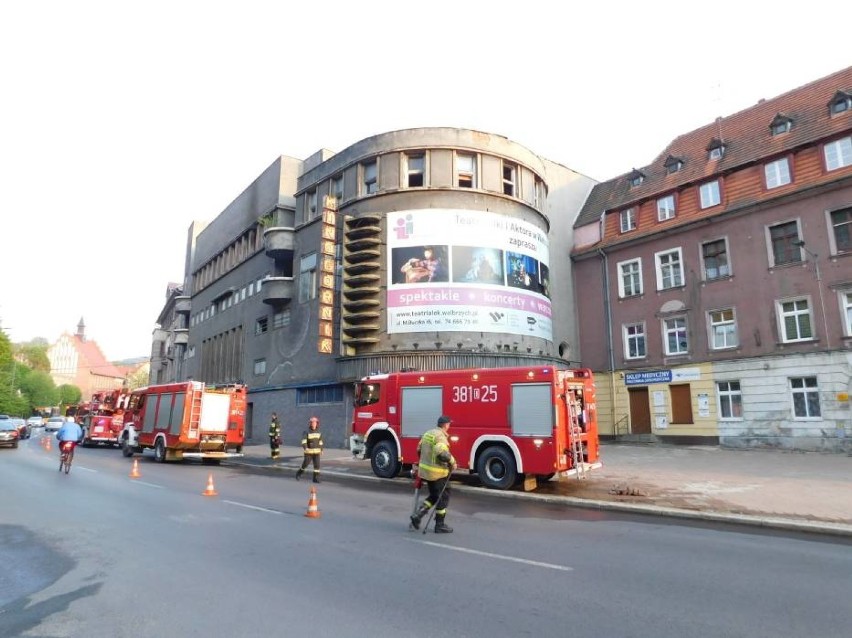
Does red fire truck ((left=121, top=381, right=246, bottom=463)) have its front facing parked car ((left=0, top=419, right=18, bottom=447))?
yes

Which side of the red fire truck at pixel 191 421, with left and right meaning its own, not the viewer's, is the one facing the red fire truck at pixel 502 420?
back

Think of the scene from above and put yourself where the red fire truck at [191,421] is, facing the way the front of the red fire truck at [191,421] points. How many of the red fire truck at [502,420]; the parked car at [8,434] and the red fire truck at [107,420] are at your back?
1

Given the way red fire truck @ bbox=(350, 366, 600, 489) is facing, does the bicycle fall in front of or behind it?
in front

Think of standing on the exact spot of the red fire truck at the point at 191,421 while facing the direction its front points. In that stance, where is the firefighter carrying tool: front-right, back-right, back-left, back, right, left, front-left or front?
back-left

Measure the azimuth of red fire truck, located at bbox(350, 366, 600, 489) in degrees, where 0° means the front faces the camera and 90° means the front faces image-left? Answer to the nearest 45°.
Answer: approximately 135°

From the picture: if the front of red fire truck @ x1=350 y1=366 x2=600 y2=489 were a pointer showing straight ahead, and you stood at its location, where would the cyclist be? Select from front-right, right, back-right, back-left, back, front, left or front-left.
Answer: front-left

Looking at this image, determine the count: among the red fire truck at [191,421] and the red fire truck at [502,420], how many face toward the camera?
0

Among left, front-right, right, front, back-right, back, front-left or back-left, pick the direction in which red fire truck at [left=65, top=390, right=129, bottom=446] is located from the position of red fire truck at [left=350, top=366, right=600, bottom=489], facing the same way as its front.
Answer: front

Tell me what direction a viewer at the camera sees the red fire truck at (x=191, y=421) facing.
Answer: facing away from the viewer and to the left of the viewer

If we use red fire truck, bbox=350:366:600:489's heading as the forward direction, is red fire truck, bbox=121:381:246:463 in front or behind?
in front
